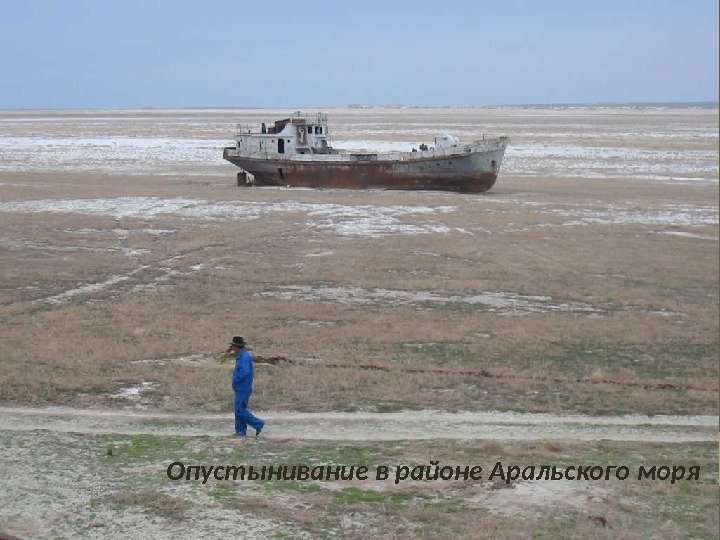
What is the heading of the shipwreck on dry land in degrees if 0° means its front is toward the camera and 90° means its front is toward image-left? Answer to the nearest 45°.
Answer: approximately 270°

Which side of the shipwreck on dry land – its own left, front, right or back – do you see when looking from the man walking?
right
